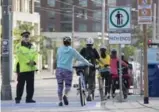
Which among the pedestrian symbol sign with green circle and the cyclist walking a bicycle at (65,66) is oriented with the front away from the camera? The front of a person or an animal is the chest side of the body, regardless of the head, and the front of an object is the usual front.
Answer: the cyclist walking a bicycle

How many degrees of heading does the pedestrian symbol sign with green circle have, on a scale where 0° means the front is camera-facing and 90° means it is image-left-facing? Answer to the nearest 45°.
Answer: approximately 0°

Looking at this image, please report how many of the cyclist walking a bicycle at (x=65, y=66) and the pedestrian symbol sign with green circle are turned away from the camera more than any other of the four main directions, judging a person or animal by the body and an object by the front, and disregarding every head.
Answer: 1

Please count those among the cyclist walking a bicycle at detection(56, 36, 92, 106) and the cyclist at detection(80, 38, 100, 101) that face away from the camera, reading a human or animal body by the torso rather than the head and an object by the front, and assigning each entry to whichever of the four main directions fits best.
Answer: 2

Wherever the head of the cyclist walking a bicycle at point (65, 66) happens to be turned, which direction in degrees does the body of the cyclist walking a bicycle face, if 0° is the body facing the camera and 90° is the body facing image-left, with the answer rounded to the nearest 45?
approximately 180°

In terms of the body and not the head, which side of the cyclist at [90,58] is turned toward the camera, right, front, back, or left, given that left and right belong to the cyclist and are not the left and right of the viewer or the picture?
back

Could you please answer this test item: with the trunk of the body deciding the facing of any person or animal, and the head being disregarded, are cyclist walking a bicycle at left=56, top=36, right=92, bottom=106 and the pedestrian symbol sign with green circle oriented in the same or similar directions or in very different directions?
very different directions

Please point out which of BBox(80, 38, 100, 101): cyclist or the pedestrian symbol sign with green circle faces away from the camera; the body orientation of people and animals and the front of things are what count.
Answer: the cyclist

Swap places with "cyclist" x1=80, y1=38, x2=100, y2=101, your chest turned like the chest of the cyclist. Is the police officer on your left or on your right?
on your left
